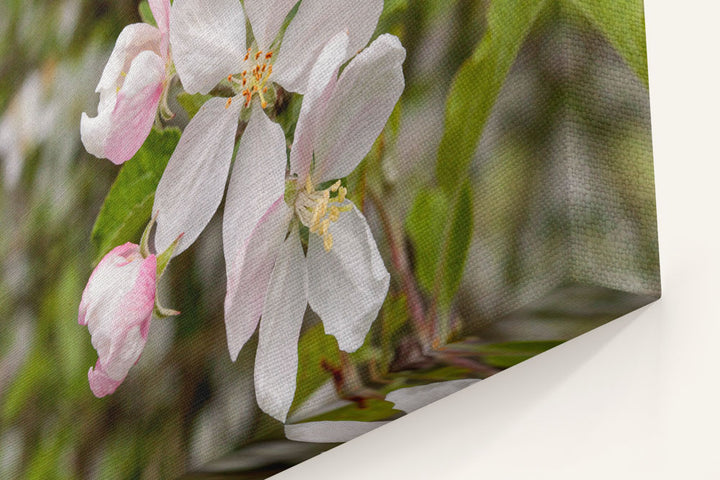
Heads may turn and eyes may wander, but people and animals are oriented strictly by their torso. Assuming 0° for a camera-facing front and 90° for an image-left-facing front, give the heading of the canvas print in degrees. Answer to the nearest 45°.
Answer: approximately 45°
